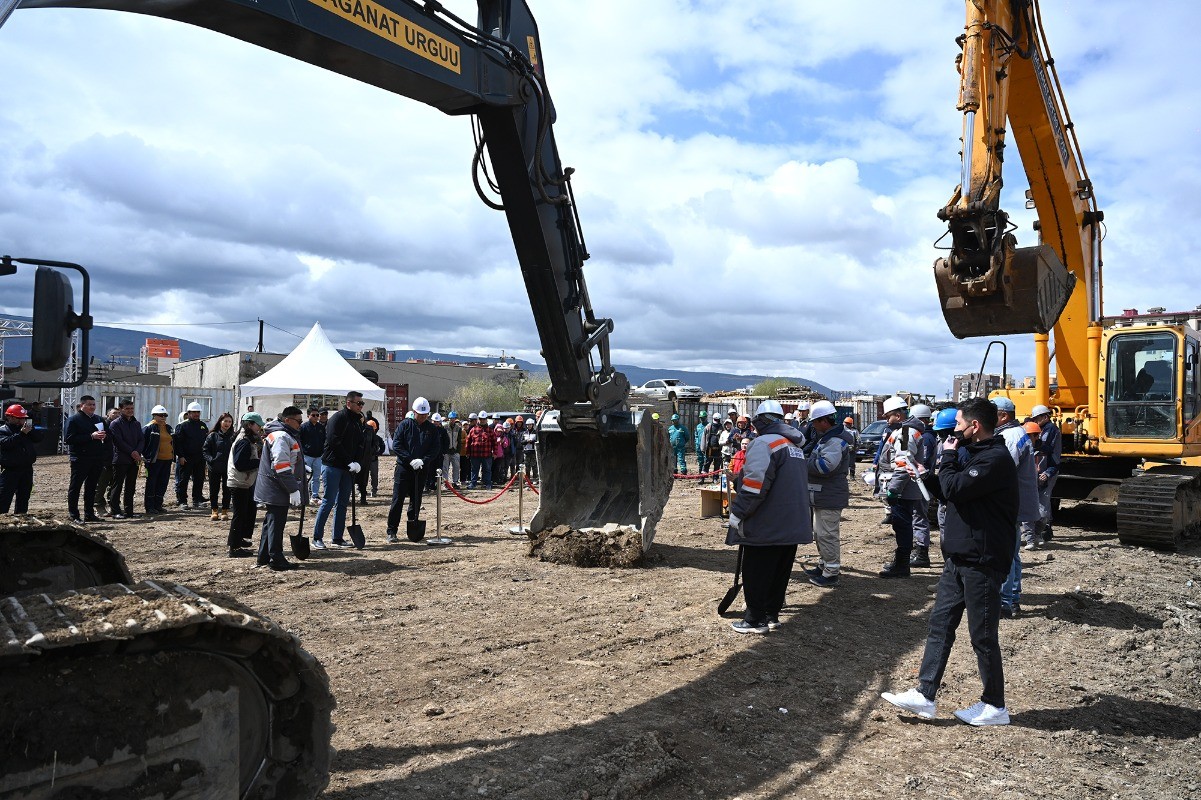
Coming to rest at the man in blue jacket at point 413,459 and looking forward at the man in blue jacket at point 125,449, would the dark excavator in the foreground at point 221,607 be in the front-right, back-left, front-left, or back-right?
back-left

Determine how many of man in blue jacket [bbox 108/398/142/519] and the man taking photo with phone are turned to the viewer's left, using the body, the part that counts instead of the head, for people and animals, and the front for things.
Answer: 1

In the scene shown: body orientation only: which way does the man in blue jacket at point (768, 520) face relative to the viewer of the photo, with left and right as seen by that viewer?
facing away from the viewer and to the left of the viewer

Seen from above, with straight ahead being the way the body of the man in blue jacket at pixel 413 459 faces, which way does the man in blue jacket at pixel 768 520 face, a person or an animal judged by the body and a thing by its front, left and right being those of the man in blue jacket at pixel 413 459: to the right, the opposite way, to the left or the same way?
the opposite way

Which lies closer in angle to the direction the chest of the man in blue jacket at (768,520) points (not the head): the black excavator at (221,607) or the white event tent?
the white event tent

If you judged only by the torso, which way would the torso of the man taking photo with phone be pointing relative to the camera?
to the viewer's left

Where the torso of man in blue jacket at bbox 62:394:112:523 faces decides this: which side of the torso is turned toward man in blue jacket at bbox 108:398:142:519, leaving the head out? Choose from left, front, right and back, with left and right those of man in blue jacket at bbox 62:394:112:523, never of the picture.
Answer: left

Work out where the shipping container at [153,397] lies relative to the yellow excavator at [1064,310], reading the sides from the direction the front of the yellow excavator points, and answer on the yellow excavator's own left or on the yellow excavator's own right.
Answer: on the yellow excavator's own right

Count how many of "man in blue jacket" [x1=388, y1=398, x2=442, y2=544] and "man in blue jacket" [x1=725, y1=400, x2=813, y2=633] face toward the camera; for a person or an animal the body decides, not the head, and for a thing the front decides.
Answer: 1
